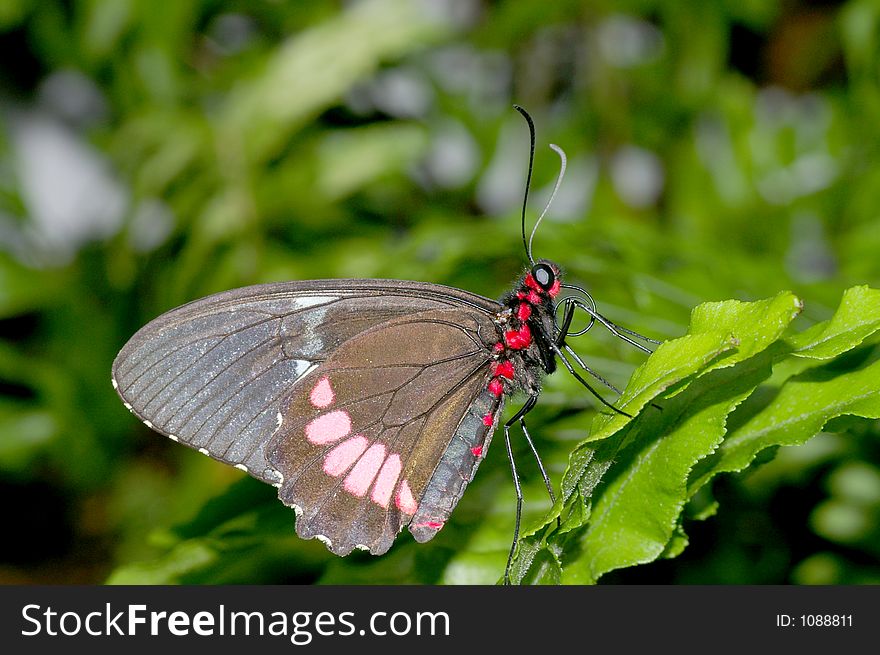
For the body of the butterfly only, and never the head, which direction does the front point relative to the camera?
to the viewer's right
